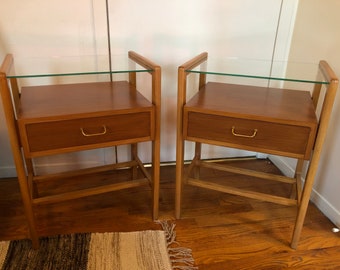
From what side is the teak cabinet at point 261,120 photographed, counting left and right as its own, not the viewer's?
front

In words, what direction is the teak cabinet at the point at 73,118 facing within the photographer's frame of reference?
facing the viewer

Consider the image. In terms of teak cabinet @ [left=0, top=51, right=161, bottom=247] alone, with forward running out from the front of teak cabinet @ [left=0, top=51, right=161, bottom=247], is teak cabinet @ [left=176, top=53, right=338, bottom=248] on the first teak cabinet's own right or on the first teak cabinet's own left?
on the first teak cabinet's own left

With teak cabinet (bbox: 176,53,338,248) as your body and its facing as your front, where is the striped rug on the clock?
The striped rug is roughly at 2 o'clock from the teak cabinet.

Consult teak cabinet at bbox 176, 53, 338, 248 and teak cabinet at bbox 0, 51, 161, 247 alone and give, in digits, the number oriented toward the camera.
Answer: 2

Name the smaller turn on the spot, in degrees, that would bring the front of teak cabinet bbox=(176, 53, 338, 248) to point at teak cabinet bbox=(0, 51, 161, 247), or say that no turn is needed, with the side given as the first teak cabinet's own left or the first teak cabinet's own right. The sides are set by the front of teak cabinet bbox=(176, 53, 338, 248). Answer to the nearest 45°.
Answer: approximately 90° to the first teak cabinet's own right
